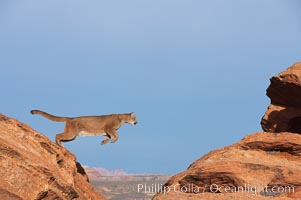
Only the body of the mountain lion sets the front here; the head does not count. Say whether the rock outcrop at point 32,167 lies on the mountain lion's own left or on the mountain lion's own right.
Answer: on the mountain lion's own right

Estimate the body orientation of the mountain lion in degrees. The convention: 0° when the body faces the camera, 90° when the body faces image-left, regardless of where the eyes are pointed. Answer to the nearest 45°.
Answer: approximately 270°

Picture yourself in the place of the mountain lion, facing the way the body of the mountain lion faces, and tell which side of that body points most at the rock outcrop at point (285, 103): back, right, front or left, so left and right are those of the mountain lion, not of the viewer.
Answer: front

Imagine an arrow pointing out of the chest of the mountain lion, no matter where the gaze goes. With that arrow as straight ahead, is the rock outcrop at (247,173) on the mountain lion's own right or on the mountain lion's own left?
on the mountain lion's own right
